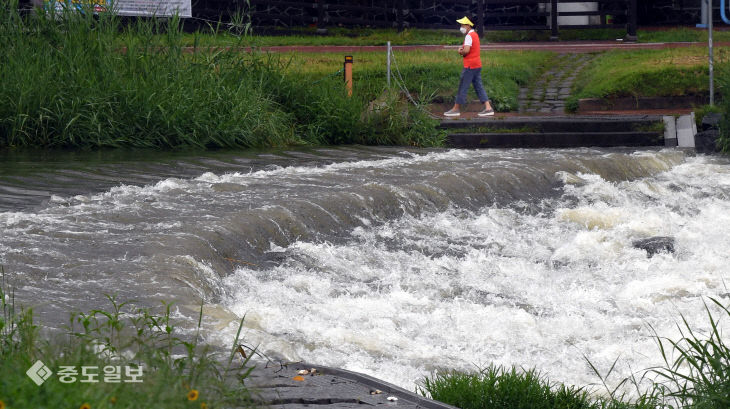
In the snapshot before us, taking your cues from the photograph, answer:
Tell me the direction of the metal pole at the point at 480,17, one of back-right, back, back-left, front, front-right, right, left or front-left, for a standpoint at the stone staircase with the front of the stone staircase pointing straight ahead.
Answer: back

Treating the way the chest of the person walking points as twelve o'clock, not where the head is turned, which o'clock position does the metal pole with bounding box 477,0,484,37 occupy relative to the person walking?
The metal pole is roughly at 3 o'clock from the person walking.

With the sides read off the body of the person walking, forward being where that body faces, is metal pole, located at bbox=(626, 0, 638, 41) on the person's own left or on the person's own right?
on the person's own right

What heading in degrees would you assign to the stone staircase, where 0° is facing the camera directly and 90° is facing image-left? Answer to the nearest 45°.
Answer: approximately 0°

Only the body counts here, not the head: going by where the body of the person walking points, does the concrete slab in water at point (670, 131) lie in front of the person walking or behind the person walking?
behind

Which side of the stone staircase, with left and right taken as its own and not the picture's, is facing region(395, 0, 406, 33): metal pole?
back

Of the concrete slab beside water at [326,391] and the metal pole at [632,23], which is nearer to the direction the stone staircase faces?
the concrete slab beside water

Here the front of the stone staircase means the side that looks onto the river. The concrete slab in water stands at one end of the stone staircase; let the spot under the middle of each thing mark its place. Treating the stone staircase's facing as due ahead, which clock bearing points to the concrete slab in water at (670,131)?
The concrete slab in water is roughly at 9 o'clock from the stone staircase.

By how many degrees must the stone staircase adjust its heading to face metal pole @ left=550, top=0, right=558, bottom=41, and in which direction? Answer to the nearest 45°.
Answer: approximately 180°

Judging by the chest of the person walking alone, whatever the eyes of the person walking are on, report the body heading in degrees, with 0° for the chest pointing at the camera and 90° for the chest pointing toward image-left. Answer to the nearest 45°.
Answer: approximately 90°
